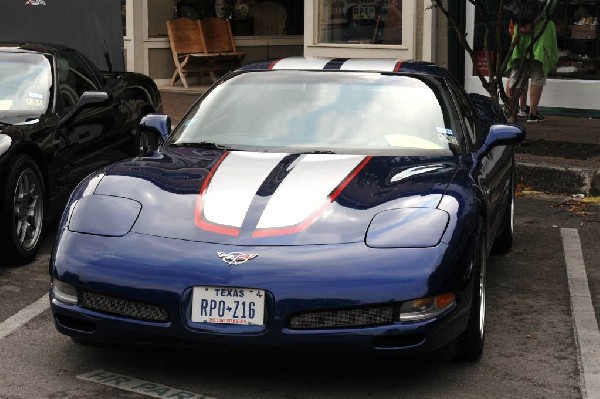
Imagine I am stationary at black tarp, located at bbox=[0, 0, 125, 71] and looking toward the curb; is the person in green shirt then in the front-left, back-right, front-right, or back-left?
front-left

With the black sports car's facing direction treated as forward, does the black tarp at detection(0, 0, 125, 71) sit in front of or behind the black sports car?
behind

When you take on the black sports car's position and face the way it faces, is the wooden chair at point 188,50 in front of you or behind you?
behind

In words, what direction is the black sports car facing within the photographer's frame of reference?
facing the viewer and to the left of the viewer

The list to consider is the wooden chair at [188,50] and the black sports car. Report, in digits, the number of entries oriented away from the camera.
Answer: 0

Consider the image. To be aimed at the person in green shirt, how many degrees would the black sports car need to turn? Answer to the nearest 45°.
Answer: approximately 180°

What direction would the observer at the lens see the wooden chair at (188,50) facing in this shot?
facing the viewer and to the right of the viewer

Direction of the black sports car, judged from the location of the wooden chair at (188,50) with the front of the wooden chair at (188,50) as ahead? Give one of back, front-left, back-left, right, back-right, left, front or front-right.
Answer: front-right

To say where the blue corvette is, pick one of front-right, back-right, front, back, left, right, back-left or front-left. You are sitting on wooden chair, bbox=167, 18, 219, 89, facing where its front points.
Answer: front-right

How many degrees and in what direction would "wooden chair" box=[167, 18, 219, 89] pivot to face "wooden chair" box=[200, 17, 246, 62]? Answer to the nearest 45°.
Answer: approximately 90° to its left
